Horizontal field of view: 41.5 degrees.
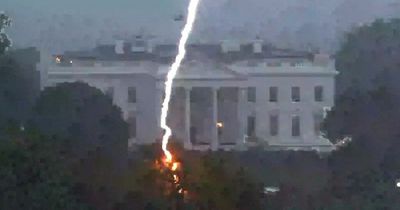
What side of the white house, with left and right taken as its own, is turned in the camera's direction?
front

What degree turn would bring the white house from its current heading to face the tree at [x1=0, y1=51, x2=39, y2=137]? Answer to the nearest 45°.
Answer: approximately 45° to its right

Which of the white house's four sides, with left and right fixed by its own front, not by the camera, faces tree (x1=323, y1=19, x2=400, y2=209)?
front

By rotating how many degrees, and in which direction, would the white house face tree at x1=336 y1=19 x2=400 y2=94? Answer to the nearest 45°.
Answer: approximately 45° to its left

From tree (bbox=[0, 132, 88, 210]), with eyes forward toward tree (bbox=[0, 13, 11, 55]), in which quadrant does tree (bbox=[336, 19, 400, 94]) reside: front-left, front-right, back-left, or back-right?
front-right

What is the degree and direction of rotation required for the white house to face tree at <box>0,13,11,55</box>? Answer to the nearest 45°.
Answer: approximately 45° to its right

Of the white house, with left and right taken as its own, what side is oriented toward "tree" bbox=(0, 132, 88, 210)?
front
